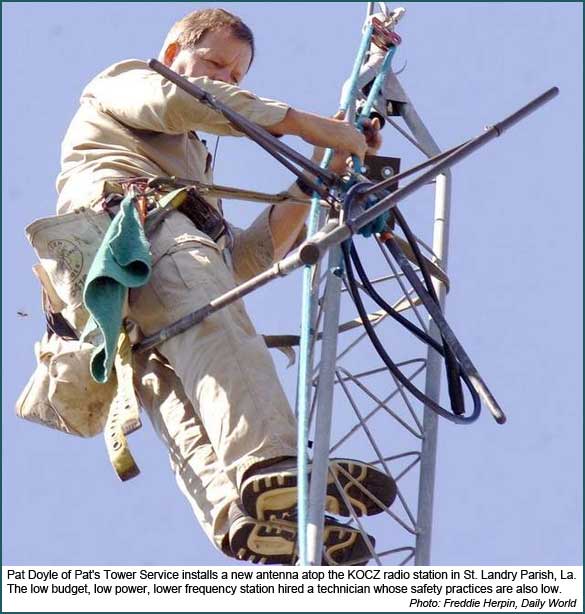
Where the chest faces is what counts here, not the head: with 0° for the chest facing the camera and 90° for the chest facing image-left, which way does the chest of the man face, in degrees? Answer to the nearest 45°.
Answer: approximately 270°
